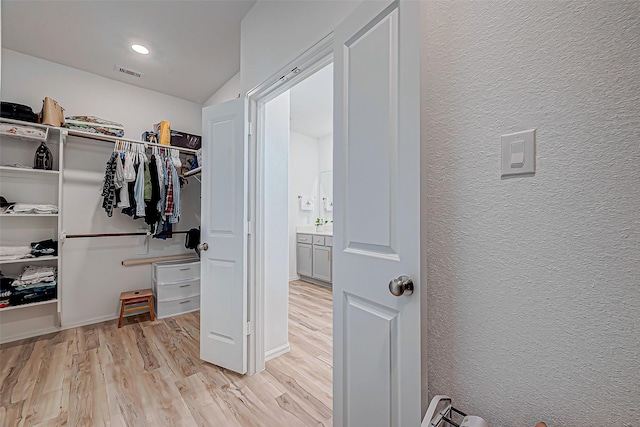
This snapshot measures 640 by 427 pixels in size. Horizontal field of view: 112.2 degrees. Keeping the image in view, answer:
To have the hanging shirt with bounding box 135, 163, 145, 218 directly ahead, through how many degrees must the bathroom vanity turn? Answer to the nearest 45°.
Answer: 0° — it already faces it

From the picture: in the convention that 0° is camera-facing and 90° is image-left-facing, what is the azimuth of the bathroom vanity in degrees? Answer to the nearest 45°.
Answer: approximately 45°

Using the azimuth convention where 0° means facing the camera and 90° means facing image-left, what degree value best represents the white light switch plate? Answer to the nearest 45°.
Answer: approximately 45°

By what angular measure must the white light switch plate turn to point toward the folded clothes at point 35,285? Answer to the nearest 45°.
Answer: approximately 45° to its right
